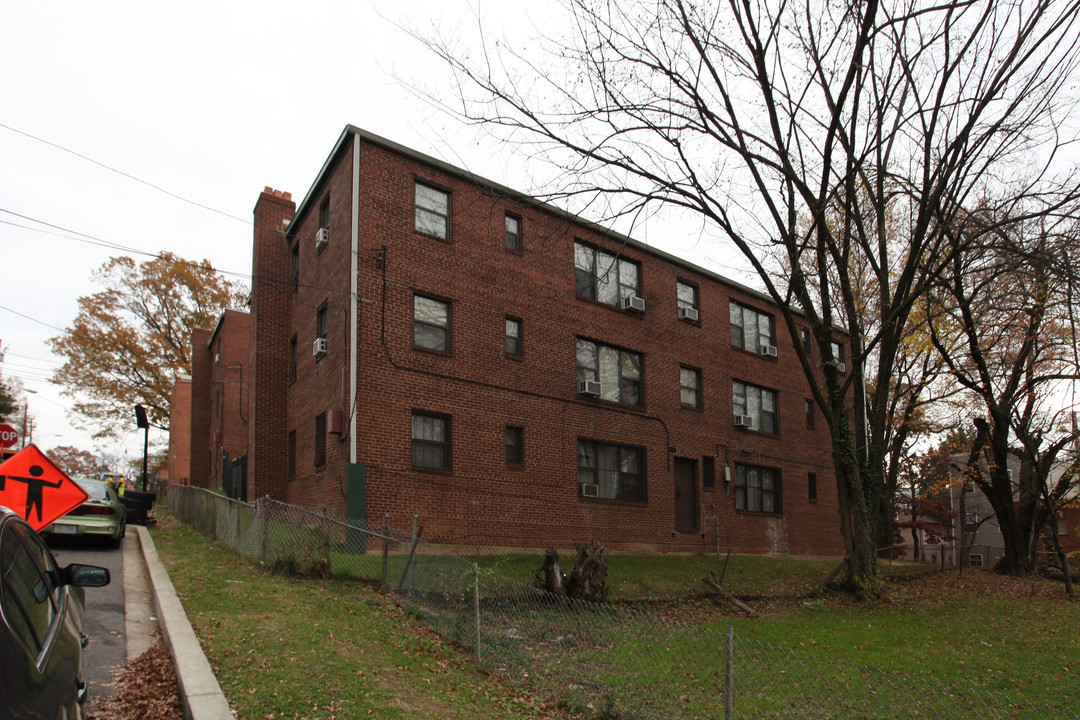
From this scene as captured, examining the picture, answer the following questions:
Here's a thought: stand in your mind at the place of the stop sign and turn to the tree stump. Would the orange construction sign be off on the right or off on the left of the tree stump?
right

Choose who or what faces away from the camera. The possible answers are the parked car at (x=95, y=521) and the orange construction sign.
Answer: the parked car

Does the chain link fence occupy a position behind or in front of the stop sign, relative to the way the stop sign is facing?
in front

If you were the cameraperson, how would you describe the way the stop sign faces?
facing the viewer

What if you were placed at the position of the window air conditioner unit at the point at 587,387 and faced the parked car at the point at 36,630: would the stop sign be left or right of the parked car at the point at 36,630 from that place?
right

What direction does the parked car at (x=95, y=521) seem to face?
away from the camera

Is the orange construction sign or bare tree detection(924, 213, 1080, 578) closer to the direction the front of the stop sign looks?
the orange construction sign

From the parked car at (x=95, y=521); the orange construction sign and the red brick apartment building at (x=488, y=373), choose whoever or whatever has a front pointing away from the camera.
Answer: the parked car

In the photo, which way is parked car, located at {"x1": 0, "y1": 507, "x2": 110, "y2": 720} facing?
away from the camera

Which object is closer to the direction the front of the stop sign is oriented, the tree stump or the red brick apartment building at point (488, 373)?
the tree stump

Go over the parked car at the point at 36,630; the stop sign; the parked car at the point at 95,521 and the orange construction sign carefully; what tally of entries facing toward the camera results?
2

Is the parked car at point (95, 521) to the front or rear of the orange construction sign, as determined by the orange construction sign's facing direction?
to the rear

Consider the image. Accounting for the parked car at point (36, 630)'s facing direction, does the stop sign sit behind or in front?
in front
